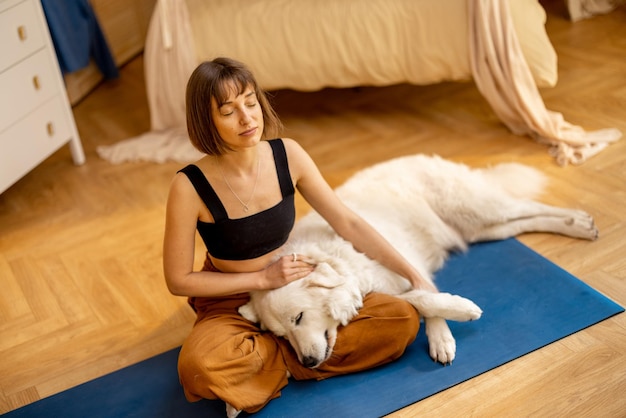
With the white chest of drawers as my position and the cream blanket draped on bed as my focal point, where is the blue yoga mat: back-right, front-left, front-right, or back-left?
front-right

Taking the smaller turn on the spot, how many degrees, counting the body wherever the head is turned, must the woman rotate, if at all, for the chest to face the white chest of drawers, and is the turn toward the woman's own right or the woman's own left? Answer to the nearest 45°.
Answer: approximately 180°

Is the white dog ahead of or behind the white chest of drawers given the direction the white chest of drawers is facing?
ahead

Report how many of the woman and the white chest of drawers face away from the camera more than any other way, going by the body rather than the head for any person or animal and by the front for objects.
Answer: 0

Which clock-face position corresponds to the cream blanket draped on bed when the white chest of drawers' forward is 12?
The cream blanket draped on bed is roughly at 11 o'clock from the white chest of drawers.

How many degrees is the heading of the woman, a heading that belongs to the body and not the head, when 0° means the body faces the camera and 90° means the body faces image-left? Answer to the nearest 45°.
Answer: approximately 315°

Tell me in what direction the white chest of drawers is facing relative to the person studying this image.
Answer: facing the viewer and to the right of the viewer

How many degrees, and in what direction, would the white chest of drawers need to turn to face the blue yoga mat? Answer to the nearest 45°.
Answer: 0° — it already faces it
